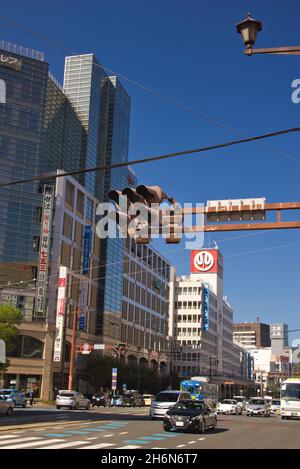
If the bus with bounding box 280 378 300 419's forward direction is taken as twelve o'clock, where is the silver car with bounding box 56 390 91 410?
The silver car is roughly at 3 o'clock from the bus.

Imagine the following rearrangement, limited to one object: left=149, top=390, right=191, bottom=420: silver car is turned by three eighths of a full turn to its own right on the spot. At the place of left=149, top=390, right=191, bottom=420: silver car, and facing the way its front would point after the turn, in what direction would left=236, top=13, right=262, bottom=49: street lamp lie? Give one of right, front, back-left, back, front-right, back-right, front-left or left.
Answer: back

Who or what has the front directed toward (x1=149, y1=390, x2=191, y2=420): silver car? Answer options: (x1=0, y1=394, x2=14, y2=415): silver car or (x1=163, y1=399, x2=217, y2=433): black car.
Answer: (x1=0, y1=394, x2=14, y2=415): silver car

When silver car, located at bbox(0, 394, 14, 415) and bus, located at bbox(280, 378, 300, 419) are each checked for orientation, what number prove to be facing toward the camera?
1

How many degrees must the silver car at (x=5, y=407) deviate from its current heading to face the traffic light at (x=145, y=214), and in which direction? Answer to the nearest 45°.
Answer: approximately 90° to its right

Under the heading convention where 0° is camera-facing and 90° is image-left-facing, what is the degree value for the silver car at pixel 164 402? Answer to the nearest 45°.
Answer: approximately 45°

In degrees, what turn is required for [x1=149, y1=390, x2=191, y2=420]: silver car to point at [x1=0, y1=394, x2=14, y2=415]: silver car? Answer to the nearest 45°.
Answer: approximately 45° to its right
